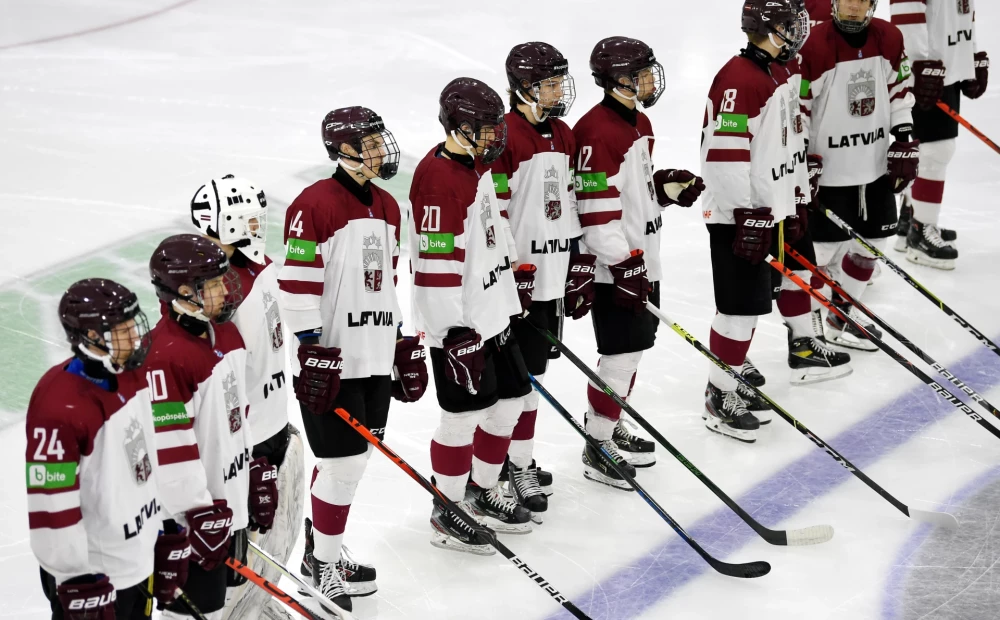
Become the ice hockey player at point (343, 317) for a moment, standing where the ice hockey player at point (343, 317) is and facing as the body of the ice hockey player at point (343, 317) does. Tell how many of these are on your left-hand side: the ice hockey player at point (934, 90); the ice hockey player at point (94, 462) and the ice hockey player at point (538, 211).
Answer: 2

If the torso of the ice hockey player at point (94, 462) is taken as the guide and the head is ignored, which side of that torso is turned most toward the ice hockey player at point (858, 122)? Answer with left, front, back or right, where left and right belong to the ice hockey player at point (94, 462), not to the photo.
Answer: left

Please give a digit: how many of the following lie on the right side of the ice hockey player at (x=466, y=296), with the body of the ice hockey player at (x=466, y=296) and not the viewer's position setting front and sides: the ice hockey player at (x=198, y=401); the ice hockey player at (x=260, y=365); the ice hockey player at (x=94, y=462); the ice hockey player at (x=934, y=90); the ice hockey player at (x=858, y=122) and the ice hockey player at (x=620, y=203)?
3

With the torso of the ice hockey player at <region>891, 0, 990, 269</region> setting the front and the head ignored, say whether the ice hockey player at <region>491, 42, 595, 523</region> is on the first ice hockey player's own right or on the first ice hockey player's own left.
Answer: on the first ice hockey player's own right

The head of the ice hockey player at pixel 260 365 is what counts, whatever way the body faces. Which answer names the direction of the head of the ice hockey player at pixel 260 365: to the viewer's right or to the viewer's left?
to the viewer's right

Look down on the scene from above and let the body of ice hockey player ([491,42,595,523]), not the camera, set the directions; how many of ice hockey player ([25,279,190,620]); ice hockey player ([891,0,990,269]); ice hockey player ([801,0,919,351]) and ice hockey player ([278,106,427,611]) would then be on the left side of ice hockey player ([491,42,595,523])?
2

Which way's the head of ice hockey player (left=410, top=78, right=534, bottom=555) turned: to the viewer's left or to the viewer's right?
to the viewer's right

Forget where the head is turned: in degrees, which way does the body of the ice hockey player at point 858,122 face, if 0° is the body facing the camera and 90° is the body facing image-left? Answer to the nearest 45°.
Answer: approximately 0°

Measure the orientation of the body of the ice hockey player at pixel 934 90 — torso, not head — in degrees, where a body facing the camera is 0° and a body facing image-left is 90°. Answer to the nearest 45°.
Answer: approximately 315°

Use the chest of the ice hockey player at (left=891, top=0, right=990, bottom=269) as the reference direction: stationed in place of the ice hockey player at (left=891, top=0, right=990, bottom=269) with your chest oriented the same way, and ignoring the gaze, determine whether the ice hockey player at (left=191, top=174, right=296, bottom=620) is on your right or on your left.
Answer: on your right

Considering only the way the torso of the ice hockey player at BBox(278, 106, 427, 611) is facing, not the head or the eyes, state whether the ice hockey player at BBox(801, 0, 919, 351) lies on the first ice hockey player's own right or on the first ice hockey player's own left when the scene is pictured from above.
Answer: on the first ice hockey player's own left

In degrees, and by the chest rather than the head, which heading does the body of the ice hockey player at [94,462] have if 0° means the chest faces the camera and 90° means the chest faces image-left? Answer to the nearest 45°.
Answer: approximately 315°
